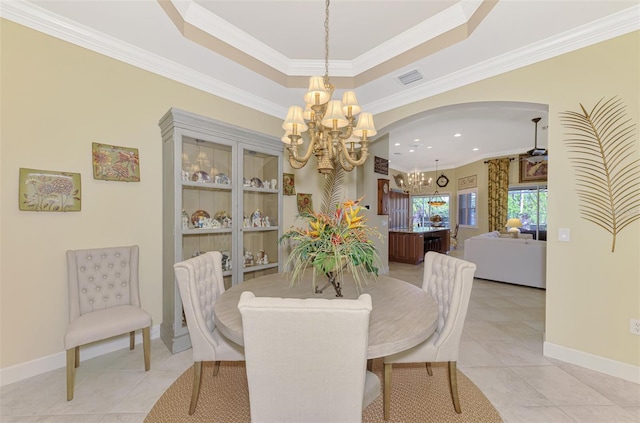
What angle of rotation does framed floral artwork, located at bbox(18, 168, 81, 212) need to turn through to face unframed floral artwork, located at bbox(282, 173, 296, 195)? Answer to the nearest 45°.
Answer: approximately 45° to its left

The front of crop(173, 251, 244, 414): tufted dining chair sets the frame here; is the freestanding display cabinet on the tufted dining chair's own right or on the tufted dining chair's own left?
on the tufted dining chair's own left

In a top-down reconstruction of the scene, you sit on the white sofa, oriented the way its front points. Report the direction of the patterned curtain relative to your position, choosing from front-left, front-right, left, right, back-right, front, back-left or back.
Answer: front-left

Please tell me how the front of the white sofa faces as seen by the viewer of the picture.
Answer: facing away from the viewer and to the right of the viewer

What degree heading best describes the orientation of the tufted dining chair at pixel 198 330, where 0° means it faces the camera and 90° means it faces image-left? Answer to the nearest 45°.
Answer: approximately 315°

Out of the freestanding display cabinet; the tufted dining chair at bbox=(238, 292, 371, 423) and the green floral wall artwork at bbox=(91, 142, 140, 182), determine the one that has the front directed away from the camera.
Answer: the tufted dining chair

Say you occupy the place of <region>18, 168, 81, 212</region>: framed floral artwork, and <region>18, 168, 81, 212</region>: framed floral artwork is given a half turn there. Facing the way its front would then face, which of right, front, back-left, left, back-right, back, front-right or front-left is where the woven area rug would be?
back

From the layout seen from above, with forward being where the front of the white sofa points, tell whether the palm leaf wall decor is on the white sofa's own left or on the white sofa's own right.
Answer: on the white sofa's own right

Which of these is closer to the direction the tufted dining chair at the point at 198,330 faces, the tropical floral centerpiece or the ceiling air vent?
the tropical floral centerpiece

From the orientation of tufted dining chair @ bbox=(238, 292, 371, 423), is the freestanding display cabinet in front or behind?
in front

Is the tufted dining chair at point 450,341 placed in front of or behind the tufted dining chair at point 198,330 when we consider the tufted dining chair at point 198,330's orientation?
in front

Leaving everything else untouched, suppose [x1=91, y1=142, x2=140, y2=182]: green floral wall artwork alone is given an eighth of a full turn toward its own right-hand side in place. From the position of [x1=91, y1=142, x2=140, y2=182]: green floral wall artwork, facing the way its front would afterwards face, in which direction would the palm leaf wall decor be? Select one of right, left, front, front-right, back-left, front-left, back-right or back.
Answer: front-left

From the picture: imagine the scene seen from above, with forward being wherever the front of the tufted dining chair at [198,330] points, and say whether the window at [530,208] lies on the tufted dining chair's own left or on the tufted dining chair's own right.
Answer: on the tufted dining chair's own left

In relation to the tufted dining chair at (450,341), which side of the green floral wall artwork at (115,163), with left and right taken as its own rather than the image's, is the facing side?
front

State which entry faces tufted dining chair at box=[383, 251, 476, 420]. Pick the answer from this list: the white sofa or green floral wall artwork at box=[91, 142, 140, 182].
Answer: the green floral wall artwork

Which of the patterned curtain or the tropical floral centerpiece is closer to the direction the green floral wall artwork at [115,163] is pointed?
the tropical floral centerpiece

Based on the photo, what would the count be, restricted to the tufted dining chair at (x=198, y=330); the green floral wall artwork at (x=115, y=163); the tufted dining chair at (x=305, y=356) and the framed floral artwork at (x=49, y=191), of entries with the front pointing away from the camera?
1

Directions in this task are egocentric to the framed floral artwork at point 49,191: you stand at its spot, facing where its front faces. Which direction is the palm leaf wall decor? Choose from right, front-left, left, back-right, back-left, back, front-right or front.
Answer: front

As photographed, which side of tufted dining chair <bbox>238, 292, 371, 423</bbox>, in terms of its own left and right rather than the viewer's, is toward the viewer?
back

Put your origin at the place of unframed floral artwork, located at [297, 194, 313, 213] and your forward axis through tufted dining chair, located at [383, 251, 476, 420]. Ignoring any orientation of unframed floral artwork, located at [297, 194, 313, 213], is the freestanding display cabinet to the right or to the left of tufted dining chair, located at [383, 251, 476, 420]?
right

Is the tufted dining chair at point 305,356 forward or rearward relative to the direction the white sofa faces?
rearward
